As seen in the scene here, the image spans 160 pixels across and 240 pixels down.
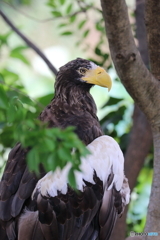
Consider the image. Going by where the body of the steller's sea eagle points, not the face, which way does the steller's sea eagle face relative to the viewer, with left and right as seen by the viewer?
facing to the right of the viewer
